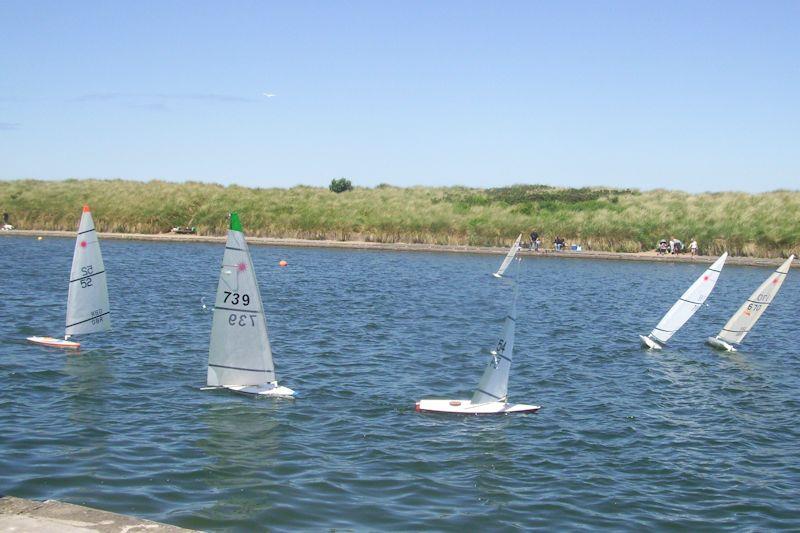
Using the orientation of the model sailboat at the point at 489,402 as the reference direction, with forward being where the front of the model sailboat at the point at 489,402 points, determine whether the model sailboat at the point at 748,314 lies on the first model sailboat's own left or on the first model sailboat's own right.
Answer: on the first model sailboat's own left

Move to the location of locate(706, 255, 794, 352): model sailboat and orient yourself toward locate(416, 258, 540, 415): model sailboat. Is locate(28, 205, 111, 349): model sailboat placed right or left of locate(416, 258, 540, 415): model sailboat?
right

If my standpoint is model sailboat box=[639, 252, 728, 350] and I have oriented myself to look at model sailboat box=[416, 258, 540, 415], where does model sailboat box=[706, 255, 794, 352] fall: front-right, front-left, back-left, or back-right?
back-left

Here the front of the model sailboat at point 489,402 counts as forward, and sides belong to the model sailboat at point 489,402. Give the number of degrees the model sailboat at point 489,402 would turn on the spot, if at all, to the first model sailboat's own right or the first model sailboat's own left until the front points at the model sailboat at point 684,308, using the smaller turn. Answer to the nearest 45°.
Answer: approximately 45° to the first model sailboat's own left

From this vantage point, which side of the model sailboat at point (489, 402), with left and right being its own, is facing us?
right

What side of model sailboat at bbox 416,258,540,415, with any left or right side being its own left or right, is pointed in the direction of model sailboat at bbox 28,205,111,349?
back
